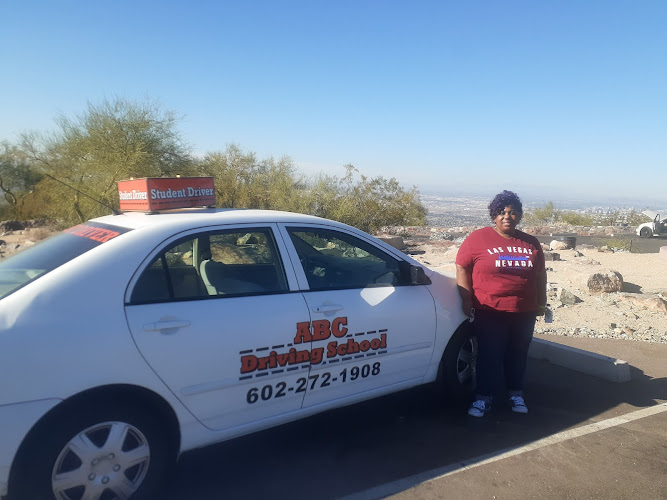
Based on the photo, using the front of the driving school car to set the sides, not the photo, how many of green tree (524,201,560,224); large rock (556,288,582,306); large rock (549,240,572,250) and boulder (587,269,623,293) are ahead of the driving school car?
4

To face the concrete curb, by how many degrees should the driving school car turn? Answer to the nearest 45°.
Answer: approximately 45° to its right

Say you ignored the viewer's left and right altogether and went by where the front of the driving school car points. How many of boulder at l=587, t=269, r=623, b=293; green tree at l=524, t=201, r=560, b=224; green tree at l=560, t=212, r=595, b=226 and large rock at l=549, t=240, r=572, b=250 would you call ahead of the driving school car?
4

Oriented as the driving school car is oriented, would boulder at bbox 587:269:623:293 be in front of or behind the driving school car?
in front

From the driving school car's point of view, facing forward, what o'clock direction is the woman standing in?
The woman standing is roughly at 1 o'clock from the driving school car.

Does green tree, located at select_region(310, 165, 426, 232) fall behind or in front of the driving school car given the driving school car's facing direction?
in front

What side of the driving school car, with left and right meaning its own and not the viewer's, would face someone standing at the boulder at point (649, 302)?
front

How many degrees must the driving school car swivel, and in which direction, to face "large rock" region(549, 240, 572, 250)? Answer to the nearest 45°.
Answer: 0° — it already faces it

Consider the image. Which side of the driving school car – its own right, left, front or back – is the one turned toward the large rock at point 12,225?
left

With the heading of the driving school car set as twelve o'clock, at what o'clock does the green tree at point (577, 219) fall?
The green tree is roughly at 12 o'clock from the driving school car.

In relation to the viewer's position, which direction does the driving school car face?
facing away from the viewer and to the right of the viewer

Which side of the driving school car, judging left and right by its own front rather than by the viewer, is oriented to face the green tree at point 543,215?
front
